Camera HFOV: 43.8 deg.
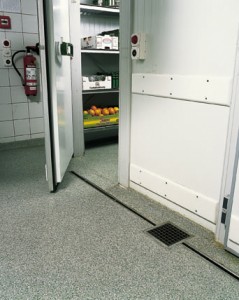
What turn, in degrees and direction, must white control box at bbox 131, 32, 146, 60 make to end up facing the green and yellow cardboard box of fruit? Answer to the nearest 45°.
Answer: approximately 135° to its right

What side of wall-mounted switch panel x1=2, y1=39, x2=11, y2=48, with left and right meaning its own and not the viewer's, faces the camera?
front

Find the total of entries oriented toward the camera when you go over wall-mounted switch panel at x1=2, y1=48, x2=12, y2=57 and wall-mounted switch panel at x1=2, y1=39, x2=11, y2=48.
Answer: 2

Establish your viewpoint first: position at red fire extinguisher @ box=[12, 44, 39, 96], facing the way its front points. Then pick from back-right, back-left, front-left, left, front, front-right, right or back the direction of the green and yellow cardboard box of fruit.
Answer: left

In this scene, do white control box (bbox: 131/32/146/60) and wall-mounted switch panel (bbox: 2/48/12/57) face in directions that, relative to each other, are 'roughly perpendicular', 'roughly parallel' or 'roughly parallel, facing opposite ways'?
roughly perpendicular

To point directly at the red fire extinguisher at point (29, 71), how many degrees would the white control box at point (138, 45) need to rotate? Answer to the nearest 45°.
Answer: approximately 90° to its right

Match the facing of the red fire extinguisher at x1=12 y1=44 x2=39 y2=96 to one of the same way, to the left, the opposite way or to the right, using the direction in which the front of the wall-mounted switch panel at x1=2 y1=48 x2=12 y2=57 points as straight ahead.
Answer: the same way

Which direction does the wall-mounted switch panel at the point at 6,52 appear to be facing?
toward the camera

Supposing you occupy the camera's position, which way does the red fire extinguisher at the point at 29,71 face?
facing the viewer

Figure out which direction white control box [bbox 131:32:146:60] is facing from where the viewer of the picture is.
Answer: facing the viewer and to the left of the viewer

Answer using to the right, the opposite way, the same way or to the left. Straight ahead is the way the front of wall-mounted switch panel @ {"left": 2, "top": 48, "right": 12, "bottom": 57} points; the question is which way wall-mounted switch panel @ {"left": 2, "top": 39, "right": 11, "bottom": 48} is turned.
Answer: the same way

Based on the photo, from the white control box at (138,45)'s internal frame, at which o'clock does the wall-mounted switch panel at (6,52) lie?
The wall-mounted switch panel is roughly at 3 o'clock from the white control box.

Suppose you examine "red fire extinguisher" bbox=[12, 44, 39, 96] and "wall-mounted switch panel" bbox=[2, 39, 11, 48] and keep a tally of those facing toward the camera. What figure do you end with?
2

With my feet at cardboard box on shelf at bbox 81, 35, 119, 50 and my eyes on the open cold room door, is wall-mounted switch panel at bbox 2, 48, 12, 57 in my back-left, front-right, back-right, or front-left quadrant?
front-right

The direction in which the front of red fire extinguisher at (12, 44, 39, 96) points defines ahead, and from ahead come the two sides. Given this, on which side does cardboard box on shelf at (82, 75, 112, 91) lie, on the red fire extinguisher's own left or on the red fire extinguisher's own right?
on the red fire extinguisher's own left
